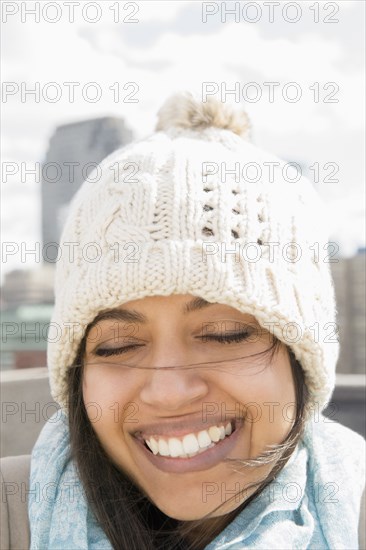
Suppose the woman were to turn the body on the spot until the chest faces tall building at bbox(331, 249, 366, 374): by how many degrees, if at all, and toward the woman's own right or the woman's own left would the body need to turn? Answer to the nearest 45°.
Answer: approximately 180°

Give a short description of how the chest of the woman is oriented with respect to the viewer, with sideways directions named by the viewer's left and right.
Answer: facing the viewer

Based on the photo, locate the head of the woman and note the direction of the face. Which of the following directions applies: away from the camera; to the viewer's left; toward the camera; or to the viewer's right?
toward the camera
